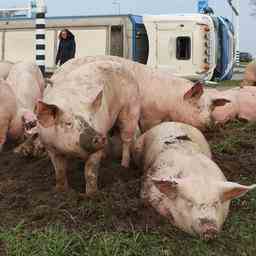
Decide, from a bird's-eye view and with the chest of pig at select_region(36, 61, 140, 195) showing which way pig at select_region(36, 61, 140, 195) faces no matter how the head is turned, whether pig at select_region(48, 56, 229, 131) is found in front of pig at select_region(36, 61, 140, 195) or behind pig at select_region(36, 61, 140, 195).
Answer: behind

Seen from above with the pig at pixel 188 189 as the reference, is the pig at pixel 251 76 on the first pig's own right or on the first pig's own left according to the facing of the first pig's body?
on the first pig's own left

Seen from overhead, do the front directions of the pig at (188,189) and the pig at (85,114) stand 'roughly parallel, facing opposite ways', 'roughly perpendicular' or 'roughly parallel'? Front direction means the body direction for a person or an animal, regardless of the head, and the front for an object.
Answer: roughly perpendicular

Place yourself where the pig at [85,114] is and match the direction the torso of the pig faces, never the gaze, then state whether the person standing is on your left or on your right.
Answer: on your right

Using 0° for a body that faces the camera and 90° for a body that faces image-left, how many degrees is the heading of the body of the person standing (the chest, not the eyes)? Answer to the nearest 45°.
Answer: approximately 45°

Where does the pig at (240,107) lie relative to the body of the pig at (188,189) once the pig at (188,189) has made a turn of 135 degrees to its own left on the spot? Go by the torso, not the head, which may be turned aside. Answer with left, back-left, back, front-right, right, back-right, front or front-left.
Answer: front

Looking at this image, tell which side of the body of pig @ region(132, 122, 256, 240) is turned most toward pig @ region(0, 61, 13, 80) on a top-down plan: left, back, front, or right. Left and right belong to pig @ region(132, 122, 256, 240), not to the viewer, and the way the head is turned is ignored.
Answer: back
